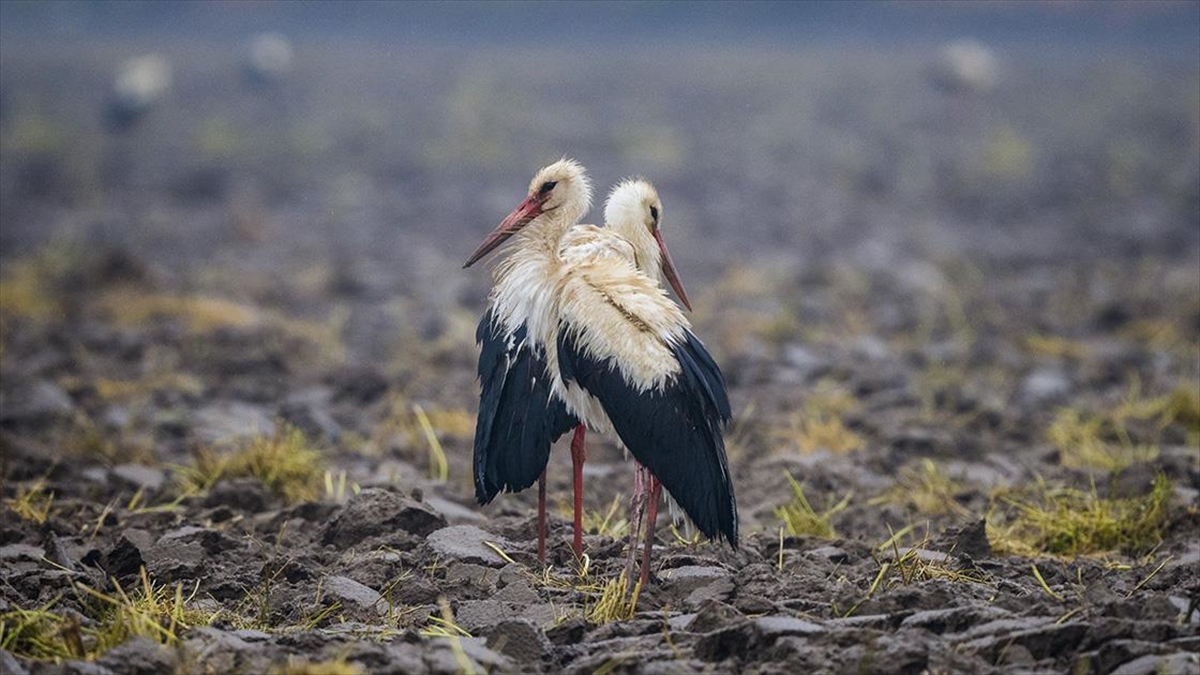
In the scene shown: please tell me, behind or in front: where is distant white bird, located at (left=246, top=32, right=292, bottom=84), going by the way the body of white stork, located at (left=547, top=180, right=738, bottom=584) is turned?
in front

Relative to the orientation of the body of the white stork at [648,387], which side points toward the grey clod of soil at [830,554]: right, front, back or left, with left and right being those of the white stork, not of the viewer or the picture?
right

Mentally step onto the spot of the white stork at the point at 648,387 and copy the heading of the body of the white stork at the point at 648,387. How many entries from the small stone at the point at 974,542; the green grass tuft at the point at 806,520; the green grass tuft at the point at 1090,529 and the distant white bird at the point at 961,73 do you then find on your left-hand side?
0

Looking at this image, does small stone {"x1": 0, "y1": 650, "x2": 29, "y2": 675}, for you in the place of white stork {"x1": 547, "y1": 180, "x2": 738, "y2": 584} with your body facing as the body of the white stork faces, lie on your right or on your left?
on your left

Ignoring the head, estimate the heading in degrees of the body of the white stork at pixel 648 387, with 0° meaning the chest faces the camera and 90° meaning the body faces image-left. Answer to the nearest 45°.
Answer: approximately 135°

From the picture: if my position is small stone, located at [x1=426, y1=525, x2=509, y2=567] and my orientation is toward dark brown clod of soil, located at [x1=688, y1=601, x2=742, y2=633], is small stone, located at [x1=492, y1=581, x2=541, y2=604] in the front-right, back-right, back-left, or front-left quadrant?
front-right

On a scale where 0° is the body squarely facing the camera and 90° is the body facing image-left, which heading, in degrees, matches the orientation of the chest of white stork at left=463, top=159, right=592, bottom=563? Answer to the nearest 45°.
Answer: approximately 225°

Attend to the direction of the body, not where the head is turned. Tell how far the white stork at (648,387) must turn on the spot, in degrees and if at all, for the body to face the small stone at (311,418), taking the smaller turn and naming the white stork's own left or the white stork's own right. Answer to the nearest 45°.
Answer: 0° — it already faces it

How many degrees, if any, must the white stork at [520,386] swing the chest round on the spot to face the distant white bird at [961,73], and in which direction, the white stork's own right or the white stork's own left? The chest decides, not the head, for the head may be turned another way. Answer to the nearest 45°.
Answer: approximately 45° to the white stork's own left

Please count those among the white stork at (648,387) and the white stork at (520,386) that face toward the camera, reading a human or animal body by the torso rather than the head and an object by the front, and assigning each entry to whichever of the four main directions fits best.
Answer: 0
